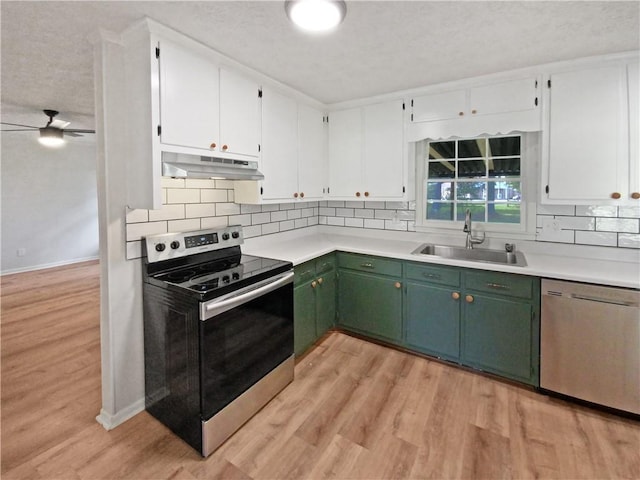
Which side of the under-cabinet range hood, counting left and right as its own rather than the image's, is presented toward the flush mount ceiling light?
front

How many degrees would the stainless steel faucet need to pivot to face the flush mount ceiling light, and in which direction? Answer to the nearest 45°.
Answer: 0° — it already faces it

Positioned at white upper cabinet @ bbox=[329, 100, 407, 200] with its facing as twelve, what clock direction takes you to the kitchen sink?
The kitchen sink is roughly at 8 o'clock from the white upper cabinet.

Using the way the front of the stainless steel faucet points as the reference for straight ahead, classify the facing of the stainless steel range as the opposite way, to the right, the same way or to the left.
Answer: to the left

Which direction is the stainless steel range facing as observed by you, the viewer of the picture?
facing the viewer and to the right of the viewer

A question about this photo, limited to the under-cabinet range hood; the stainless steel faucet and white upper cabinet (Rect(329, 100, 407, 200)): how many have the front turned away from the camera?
0

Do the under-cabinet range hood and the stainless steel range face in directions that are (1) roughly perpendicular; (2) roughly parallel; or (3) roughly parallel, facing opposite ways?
roughly parallel

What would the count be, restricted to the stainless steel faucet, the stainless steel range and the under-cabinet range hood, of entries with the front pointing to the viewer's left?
0

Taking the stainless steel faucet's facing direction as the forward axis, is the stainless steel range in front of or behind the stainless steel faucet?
in front

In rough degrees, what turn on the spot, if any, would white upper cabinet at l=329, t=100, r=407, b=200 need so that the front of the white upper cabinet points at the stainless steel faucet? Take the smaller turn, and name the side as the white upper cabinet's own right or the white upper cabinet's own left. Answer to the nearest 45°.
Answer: approximately 135° to the white upper cabinet's own left

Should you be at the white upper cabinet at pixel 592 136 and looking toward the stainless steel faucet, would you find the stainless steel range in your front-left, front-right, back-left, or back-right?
front-left

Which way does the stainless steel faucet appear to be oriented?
toward the camera

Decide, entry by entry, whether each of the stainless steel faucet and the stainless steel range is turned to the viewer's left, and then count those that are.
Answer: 0
